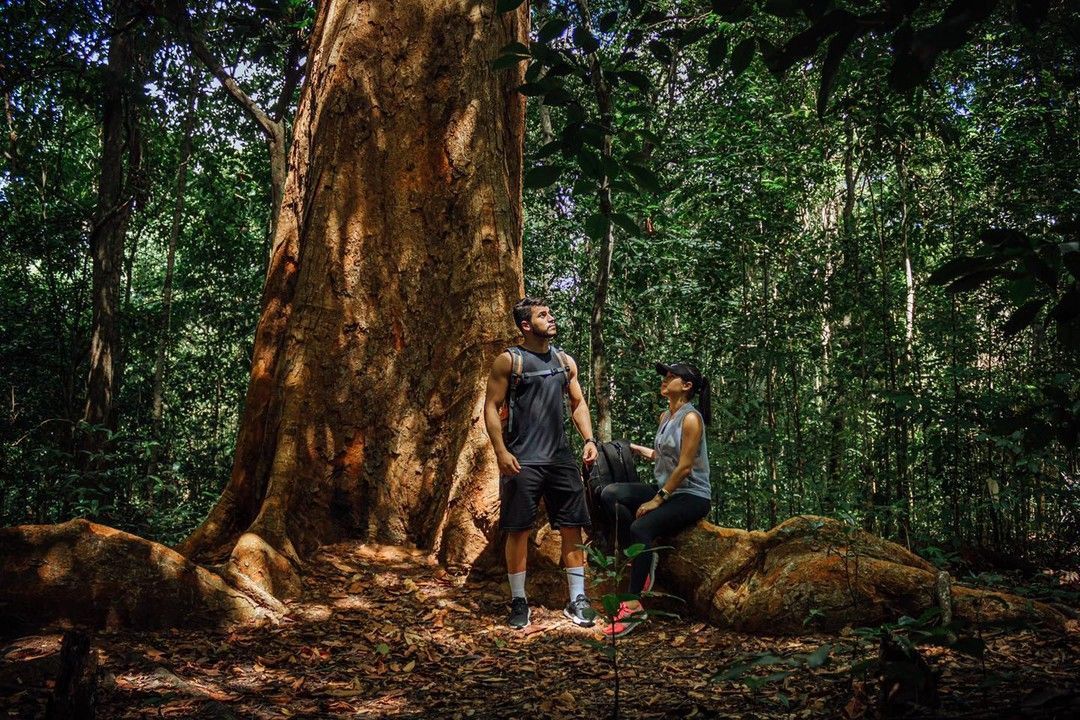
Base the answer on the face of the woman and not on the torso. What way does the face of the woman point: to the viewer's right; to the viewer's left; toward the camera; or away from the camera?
to the viewer's left

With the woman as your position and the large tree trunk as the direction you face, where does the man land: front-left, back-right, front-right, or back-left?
front-left

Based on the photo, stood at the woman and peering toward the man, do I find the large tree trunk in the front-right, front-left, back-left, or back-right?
front-right

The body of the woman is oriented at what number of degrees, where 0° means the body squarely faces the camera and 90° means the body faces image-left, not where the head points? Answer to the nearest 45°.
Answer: approximately 90°

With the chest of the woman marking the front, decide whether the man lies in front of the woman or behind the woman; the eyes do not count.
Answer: in front

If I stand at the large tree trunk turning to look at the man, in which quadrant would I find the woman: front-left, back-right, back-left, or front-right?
front-left

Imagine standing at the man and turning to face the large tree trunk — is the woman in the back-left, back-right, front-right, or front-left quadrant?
back-right

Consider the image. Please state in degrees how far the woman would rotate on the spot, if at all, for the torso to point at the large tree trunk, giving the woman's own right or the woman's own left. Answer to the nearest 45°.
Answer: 0° — they already face it
